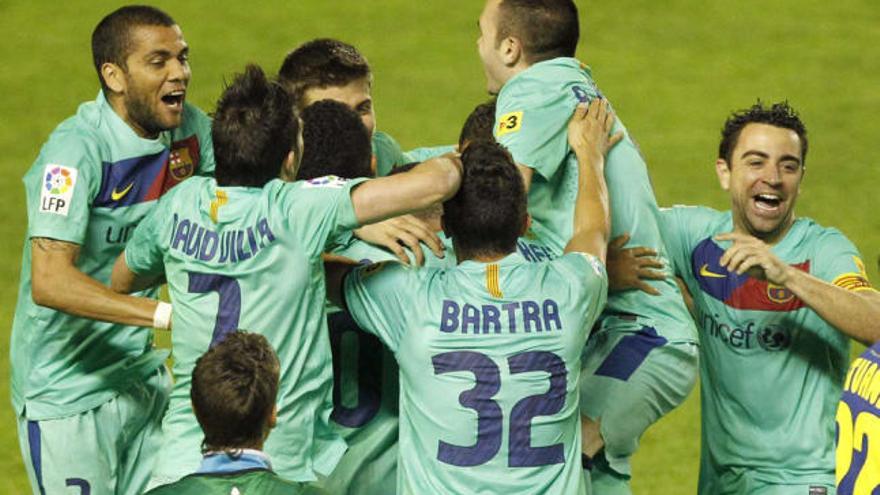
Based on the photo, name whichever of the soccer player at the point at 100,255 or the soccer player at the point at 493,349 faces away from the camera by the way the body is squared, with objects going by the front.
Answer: the soccer player at the point at 493,349

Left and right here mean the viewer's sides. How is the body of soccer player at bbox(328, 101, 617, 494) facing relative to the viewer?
facing away from the viewer

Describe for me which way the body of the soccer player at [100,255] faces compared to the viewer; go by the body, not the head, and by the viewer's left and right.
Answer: facing the viewer and to the right of the viewer

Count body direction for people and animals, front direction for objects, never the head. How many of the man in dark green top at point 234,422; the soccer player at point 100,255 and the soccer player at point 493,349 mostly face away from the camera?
2

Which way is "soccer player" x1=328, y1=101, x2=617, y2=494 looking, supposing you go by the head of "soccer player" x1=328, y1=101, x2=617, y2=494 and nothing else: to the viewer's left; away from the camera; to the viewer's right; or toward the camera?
away from the camera

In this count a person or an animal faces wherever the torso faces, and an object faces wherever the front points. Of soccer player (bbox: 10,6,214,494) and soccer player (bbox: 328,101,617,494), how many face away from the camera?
1

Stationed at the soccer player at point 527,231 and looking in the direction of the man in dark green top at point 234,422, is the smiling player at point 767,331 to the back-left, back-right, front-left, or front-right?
back-left

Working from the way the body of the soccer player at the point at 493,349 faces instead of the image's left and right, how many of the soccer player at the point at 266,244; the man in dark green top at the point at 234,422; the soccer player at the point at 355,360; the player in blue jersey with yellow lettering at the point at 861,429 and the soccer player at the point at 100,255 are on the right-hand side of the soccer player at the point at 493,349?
1

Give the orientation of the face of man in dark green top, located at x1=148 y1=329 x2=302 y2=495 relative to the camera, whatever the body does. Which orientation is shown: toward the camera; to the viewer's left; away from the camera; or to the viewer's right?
away from the camera

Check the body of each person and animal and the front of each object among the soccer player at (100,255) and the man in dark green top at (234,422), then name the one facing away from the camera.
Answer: the man in dark green top at (234,422)

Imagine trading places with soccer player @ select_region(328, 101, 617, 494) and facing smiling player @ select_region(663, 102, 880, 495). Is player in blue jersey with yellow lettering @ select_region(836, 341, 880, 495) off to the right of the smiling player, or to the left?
right

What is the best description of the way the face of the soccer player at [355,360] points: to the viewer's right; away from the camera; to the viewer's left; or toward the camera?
away from the camera

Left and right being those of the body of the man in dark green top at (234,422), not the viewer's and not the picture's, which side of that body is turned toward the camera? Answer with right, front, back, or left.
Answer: back
